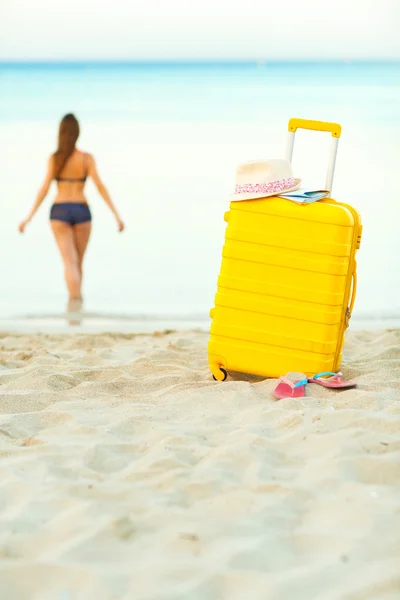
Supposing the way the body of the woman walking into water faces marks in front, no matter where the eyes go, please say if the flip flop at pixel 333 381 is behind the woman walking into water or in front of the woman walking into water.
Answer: behind

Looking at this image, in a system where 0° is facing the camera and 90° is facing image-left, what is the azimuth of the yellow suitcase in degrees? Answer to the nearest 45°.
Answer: approximately 0°

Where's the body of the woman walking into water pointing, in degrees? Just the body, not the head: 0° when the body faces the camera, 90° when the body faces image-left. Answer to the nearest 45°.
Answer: approximately 180°

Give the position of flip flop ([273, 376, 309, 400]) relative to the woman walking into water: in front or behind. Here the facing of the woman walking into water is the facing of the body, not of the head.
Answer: behind

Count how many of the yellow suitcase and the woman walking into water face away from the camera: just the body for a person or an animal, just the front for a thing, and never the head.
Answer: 1

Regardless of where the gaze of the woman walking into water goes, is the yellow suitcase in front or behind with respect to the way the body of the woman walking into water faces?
behind

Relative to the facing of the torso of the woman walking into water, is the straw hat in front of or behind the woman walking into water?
behind

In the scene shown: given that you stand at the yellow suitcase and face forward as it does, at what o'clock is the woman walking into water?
The woman walking into water is roughly at 5 o'clock from the yellow suitcase.

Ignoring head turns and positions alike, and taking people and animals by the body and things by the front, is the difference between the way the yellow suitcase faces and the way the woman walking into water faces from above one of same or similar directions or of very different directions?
very different directions
